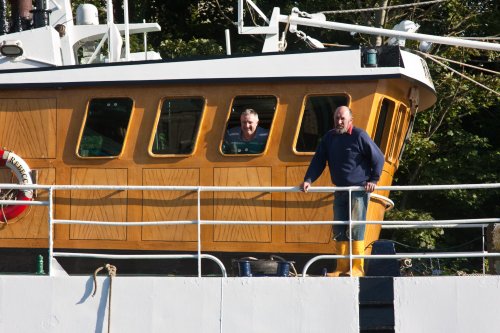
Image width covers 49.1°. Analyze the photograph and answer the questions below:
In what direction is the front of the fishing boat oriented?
to the viewer's right

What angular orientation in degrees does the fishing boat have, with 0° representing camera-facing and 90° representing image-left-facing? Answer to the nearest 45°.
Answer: approximately 270°
